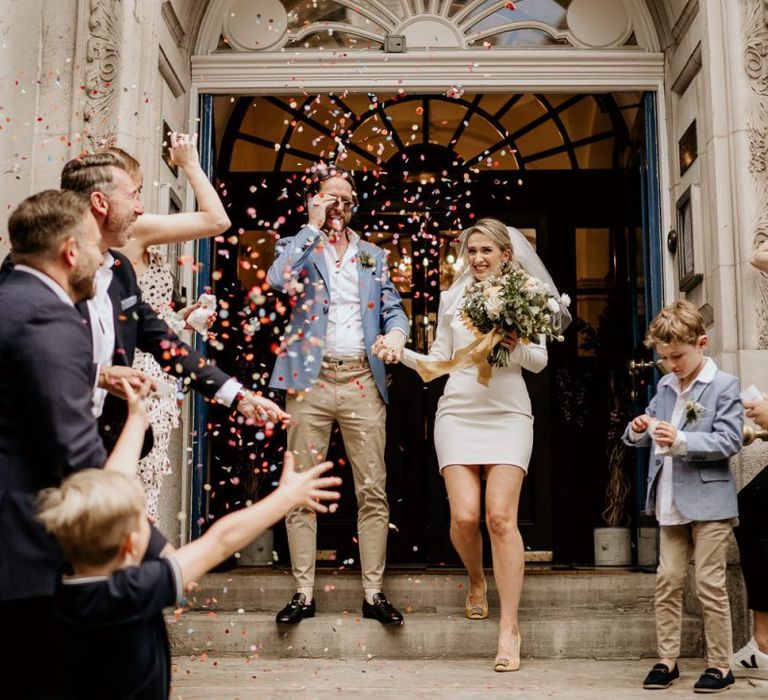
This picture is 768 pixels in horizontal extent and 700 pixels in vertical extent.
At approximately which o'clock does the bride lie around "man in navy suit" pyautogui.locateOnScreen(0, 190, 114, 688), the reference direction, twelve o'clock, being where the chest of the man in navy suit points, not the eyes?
The bride is roughly at 12 o'clock from the man in navy suit.

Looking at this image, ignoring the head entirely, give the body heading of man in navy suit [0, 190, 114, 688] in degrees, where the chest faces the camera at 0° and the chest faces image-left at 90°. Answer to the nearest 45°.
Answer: approximately 225°

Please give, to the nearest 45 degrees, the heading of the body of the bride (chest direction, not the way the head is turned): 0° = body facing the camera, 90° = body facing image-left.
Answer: approximately 0°

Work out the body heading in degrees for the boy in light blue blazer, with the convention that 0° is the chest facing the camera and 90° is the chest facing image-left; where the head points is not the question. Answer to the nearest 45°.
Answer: approximately 45°

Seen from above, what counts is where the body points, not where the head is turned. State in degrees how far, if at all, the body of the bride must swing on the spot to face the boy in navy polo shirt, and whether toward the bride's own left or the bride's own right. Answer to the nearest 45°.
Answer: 0° — they already face them

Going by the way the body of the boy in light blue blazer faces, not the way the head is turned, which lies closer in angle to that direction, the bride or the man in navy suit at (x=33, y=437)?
the man in navy suit

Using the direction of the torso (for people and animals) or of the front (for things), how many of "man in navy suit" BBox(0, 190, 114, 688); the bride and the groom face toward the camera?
2

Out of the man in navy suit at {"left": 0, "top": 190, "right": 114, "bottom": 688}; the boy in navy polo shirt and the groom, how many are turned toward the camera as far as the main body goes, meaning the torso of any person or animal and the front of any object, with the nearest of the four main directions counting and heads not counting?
1

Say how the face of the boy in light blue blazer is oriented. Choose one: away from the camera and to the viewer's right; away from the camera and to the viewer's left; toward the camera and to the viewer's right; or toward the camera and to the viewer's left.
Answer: toward the camera and to the viewer's left

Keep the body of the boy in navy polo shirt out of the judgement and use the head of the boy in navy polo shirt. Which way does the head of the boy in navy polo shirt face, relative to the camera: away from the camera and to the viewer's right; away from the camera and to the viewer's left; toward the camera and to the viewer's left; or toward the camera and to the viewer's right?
away from the camera and to the viewer's right

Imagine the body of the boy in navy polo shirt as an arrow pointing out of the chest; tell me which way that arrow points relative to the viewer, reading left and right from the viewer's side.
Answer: facing away from the viewer and to the right of the viewer

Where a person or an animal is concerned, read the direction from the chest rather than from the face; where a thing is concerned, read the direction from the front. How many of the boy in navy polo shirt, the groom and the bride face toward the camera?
2
